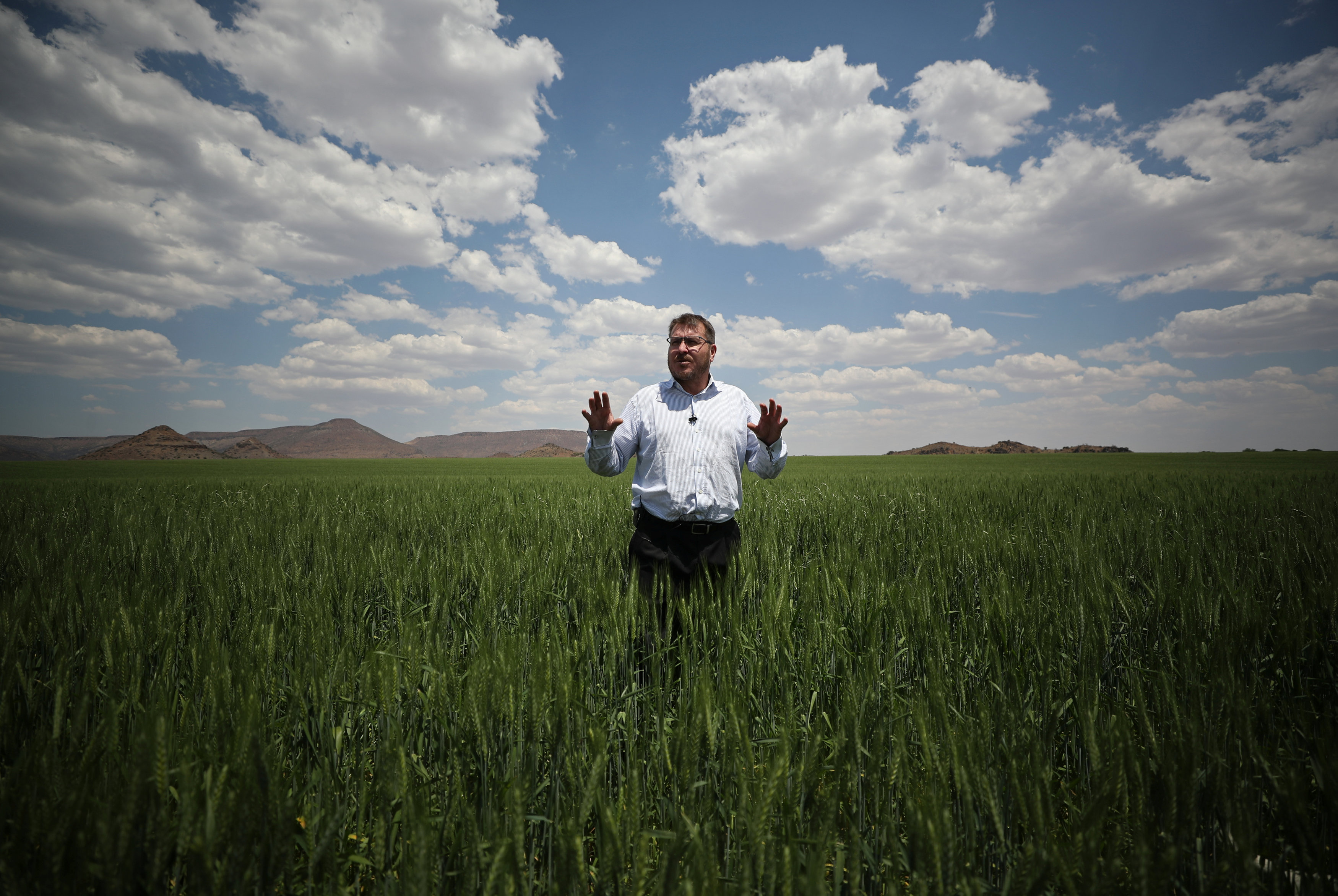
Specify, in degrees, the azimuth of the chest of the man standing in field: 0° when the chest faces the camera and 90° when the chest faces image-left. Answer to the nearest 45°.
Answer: approximately 0°
